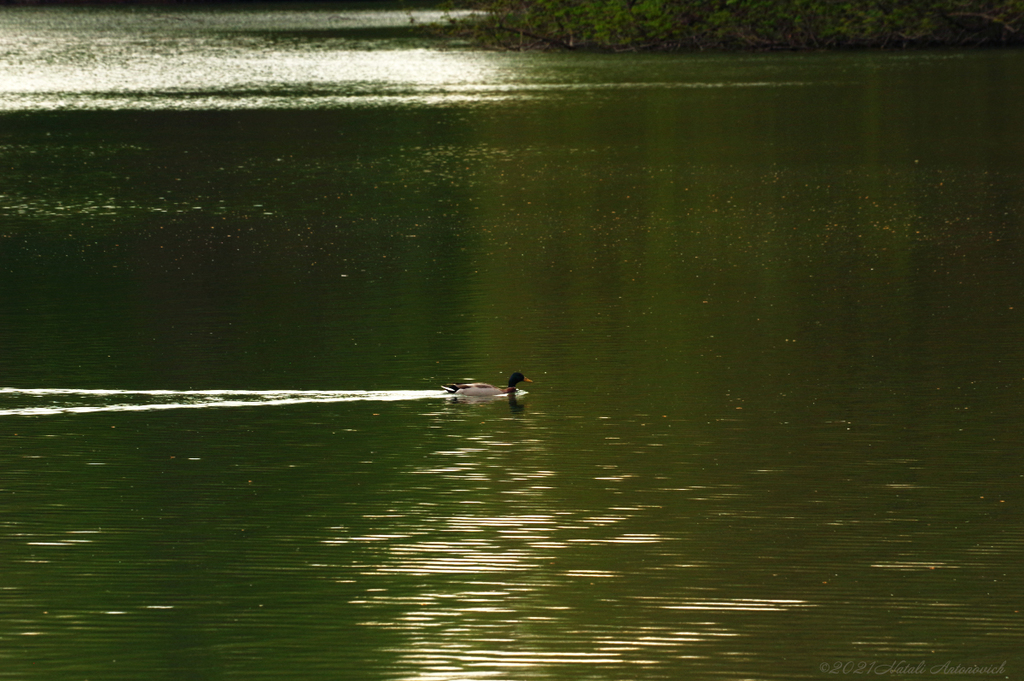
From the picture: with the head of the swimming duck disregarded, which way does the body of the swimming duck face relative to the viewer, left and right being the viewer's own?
facing to the right of the viewer
